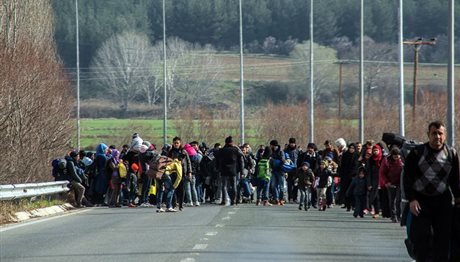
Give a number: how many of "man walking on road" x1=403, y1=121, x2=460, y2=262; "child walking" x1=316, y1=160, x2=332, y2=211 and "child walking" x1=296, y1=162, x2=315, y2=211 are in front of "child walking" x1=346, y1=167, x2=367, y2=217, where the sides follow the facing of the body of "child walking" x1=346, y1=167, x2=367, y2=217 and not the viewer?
1

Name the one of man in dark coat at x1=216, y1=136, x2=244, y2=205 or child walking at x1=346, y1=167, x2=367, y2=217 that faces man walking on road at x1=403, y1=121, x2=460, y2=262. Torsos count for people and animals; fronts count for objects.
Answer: the child walking

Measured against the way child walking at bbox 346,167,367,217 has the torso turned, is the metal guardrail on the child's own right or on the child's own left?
on the child's own right

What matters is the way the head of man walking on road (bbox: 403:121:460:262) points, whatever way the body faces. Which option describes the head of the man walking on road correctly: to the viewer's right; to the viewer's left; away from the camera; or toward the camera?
toward the camera

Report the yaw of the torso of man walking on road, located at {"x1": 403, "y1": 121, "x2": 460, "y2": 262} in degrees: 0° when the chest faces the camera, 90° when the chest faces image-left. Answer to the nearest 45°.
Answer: approximately 0°

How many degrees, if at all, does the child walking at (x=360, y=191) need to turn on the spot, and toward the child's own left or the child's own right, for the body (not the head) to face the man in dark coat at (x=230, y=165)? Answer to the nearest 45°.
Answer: approximately 135° to the child's own right
